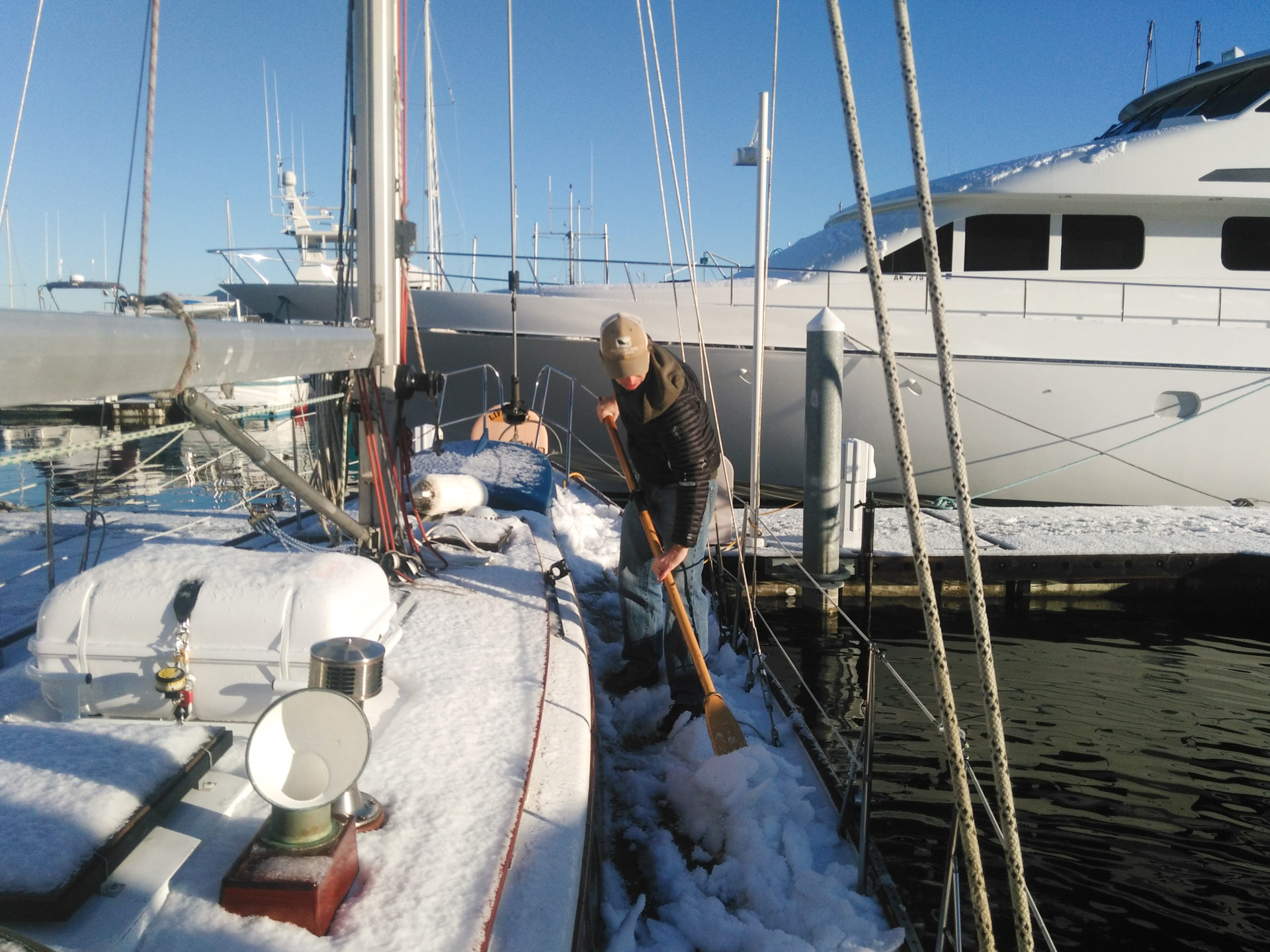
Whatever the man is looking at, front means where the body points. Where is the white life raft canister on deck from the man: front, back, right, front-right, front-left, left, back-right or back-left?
front

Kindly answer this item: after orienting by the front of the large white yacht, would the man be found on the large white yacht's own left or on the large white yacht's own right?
on the large white yacht's own left

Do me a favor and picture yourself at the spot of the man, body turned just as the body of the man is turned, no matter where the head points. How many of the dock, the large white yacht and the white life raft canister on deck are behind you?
2

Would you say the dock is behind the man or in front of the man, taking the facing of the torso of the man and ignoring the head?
behind

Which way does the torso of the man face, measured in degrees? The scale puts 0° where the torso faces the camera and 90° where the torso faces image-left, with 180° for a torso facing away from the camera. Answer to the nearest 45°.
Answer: approximately 45°

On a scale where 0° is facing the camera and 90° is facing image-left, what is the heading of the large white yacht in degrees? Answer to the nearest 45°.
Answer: approximately 90°

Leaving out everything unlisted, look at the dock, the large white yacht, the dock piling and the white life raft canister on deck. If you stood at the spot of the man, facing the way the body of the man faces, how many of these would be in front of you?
1

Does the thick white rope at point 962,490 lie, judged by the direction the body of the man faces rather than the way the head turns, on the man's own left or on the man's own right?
on the man's own left

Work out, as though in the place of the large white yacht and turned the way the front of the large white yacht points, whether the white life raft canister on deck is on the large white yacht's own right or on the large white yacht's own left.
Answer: on the large white yacht's own left

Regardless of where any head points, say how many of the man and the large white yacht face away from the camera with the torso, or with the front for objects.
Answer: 0
